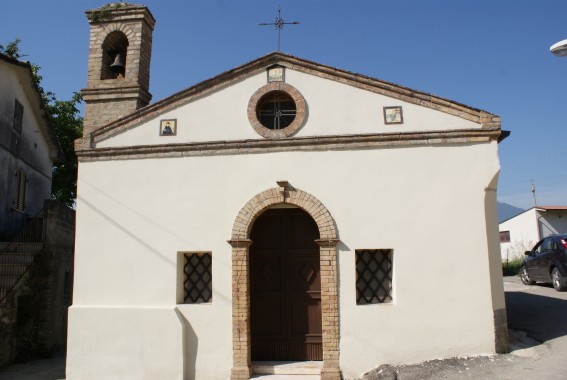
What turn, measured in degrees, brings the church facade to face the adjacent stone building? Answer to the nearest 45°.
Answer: approximately 135° to its right

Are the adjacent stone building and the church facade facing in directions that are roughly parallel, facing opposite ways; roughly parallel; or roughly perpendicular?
roughly perpendicular

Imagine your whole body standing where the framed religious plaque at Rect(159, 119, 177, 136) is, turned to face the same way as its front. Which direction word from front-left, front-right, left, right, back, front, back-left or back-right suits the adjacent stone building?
back-right

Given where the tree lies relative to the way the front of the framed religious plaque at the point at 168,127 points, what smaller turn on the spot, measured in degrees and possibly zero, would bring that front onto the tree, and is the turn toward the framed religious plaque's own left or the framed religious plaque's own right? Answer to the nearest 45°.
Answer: approximately 180°

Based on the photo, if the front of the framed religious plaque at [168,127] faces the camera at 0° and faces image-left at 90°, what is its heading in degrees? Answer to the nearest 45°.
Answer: approximately 0°
